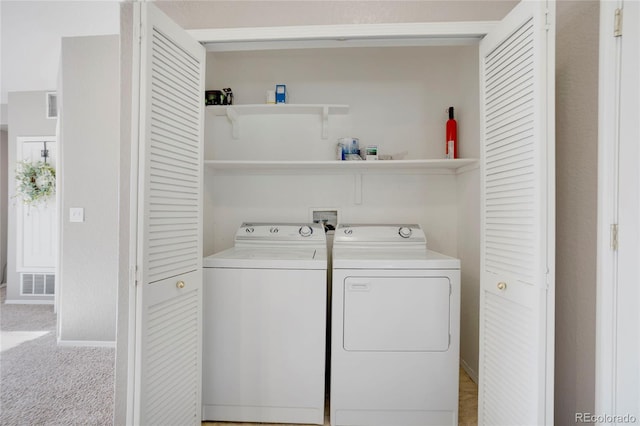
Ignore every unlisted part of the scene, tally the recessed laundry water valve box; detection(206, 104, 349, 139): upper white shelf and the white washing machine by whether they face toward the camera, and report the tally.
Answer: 3

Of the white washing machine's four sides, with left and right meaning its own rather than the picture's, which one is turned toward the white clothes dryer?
left

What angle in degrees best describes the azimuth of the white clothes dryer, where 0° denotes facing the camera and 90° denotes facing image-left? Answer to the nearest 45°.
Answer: approximately 0°

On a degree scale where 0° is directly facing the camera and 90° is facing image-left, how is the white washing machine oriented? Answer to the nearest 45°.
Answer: approximately 0°

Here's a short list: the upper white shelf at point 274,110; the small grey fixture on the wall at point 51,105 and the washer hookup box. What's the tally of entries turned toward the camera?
3
